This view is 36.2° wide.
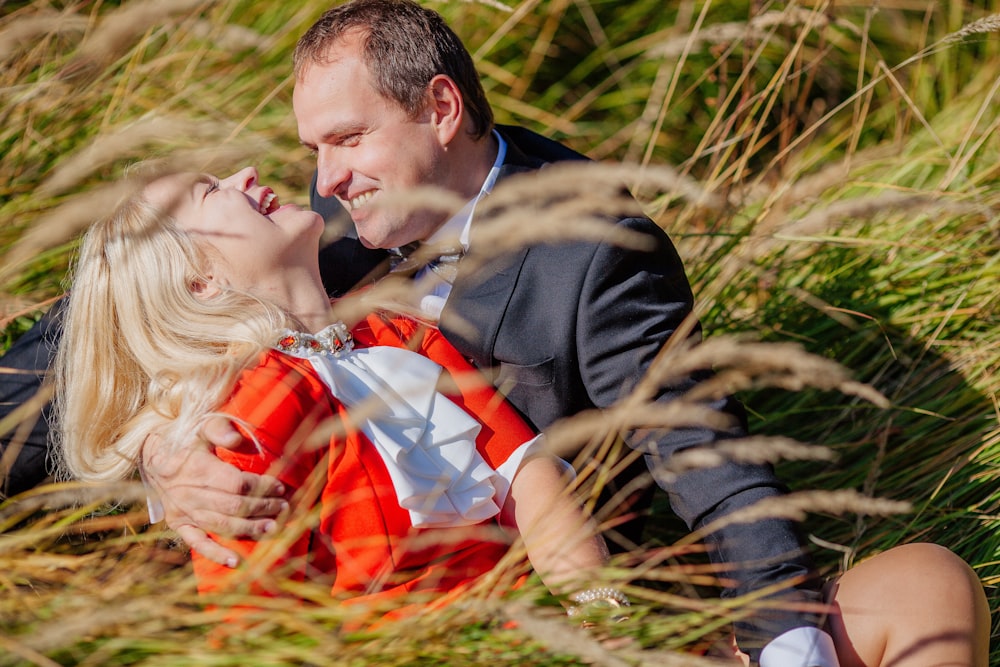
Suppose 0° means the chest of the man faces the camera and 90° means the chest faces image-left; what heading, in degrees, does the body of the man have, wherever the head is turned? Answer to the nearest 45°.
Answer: approximately 45°
